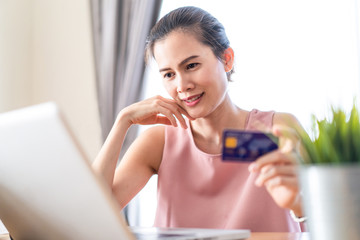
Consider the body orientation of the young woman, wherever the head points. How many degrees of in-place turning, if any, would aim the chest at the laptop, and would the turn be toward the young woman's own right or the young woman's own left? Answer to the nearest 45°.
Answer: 0° — they already face it

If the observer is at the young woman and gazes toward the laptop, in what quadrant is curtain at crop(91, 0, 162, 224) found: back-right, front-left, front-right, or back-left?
back-right

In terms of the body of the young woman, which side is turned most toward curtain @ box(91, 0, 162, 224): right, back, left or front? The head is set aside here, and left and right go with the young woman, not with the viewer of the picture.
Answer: back

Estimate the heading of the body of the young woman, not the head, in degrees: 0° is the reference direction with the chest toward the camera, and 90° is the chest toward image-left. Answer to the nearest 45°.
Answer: approximately 0°

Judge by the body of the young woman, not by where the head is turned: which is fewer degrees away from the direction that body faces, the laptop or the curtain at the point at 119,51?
the laptop

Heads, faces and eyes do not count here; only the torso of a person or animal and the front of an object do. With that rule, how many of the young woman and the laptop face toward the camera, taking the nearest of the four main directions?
1

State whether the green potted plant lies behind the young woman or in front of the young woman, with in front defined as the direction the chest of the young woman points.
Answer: in front

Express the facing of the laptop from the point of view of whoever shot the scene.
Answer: facing away from the viewer and to the right of the viewer

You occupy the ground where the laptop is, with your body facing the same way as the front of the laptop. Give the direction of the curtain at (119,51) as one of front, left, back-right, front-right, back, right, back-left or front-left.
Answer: front-left
